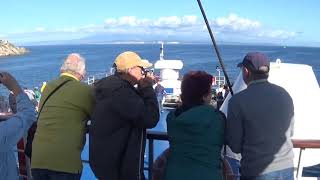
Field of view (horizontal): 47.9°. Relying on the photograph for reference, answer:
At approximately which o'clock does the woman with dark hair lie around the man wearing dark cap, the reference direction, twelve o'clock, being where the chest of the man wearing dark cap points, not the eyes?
The woman with dark hair is roughly at 10 o'clock from the man wearing dark cap.

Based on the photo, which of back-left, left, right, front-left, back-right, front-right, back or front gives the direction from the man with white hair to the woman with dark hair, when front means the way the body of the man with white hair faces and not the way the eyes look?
right

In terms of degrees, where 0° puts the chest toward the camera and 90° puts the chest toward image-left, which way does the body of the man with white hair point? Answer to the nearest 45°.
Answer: approximately 225°

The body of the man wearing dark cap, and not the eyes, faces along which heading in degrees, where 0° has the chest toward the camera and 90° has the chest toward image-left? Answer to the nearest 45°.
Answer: approximately 135°

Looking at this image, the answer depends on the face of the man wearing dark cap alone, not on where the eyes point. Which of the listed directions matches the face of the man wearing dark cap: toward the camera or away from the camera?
away from the camera

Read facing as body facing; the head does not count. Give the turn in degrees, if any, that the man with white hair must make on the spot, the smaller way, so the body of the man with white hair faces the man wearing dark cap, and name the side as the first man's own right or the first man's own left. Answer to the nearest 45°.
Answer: approximately 90° to the first man's own right

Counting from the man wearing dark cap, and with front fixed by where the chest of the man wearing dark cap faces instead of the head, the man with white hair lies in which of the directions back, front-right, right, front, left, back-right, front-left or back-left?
front-left

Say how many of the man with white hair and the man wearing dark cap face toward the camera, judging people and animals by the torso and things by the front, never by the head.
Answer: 0
